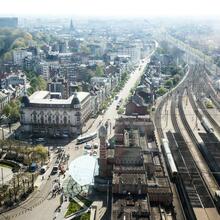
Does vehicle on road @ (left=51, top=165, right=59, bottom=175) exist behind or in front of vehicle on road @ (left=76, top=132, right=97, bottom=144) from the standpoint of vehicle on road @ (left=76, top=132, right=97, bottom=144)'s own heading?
in front

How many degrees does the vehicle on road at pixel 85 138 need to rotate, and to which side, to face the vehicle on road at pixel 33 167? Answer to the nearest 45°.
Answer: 0° — it already faces it

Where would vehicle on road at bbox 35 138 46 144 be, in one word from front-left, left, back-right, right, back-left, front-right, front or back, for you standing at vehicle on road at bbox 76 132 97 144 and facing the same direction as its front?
front-right

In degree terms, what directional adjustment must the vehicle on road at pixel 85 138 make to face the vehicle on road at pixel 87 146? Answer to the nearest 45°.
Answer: approximately 45° to its left

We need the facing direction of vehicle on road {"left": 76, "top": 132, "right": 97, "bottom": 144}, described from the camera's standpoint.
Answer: facing the viewer and to the left of the viewer
